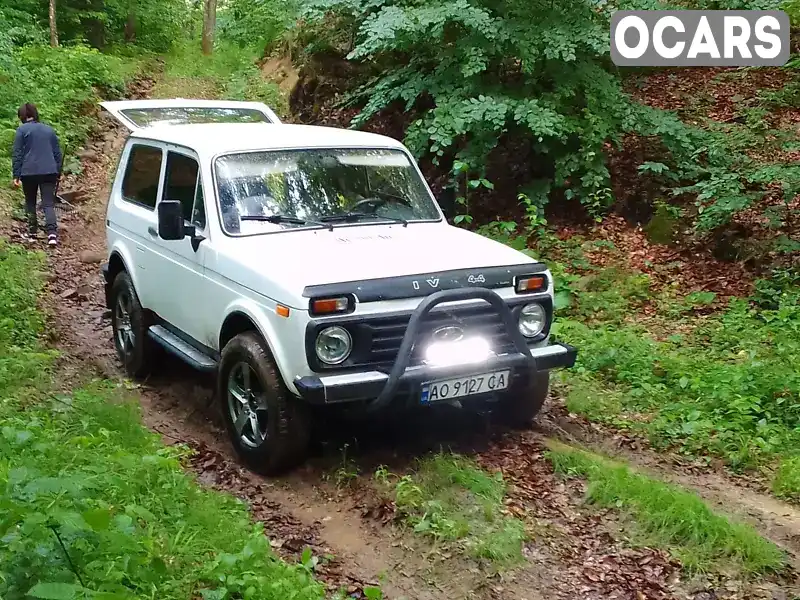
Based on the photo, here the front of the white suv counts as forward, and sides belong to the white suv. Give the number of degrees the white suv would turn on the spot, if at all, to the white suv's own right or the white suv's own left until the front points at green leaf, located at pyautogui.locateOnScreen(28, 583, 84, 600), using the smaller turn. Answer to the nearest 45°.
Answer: approximately 45° to the white suv's own right

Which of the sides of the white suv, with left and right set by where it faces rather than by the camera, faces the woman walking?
back

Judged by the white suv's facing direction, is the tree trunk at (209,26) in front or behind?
behind

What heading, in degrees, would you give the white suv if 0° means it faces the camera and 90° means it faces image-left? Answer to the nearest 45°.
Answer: approximately 315°

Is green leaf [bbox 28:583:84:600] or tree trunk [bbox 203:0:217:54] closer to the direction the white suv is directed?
the green leaf

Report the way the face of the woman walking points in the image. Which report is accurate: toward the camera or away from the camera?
away from the camera
